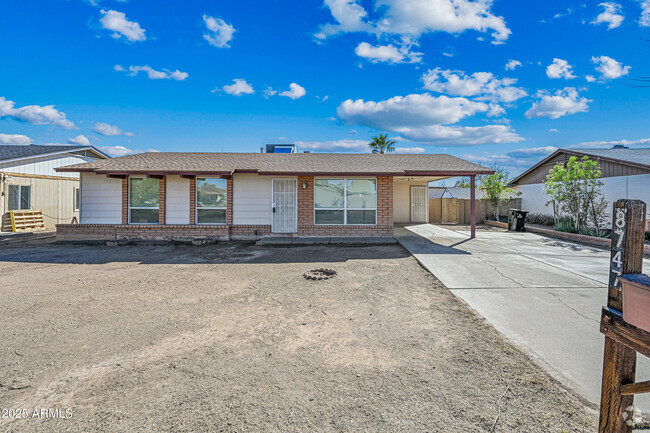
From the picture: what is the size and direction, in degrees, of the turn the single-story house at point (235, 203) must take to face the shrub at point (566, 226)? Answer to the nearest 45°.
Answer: approximately 90° to its left

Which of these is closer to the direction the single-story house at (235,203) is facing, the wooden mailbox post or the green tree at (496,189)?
the wooden mailbox post

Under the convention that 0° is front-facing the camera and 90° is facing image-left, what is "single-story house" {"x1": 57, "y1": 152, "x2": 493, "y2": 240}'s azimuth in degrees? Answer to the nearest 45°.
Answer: approximately 0°

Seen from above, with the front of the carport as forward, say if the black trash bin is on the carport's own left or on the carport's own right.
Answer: on the carport's own left

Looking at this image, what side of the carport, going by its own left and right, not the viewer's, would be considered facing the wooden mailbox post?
front

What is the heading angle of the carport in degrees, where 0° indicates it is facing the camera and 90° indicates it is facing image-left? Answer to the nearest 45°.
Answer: approximately 0°

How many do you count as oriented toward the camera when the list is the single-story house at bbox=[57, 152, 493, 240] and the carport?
2

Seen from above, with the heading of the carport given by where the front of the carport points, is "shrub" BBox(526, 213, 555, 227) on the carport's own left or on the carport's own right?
on the carport's own left

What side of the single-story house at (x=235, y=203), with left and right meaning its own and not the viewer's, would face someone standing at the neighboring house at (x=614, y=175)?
left

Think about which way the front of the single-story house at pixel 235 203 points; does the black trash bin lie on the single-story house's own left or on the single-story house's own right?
on the single-story house's own left
